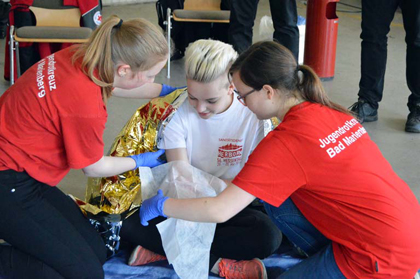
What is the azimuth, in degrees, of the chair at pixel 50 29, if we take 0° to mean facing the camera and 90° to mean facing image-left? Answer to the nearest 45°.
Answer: approximately 0°

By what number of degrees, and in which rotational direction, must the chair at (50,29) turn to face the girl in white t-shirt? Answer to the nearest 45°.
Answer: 0° — it already faces them

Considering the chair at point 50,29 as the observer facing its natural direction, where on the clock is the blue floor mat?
The blue floor mat is roughly at 12 o'clock from the chair.

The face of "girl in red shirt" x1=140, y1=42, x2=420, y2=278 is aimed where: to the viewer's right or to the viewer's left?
to the viewer's left

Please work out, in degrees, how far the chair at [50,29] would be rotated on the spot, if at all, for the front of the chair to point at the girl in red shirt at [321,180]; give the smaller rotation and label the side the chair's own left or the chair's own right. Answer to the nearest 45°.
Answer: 0° — it already faces them
